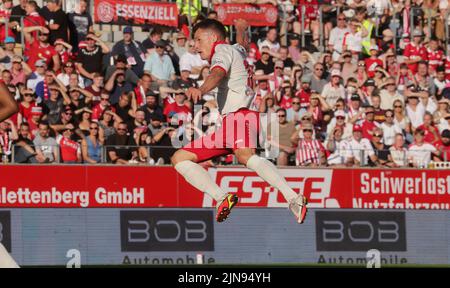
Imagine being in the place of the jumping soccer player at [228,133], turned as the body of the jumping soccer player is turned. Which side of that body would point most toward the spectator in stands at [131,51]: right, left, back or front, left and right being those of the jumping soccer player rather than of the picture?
right

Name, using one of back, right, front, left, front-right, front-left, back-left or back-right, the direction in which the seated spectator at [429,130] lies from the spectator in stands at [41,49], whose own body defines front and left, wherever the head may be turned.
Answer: left

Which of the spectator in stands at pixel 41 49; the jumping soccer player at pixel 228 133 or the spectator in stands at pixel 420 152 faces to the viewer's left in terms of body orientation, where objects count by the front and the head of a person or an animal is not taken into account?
the jumping soccer player

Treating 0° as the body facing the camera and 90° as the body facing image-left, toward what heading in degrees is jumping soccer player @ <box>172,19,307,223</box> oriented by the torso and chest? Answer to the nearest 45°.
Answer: approximately 90°

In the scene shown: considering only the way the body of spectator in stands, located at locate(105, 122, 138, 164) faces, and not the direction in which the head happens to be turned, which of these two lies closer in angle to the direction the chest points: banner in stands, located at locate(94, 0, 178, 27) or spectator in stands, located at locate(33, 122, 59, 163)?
the spectator in stands

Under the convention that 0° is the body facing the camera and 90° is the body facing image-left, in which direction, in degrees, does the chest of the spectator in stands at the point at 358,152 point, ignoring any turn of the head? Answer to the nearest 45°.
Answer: approximately 0°

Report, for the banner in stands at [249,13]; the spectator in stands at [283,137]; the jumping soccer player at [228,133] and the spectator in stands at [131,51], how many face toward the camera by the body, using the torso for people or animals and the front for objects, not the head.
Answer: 3

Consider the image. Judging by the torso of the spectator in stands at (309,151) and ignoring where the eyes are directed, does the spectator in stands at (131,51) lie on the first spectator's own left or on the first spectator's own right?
on the first spectator's own right
